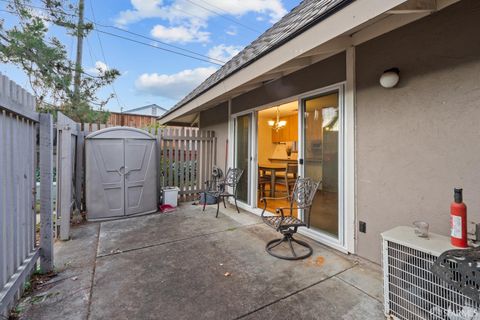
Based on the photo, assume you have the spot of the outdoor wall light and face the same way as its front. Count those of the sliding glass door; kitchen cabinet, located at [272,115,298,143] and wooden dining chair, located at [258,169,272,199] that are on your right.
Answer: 3

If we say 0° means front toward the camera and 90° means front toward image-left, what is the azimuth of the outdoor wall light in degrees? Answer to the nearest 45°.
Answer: approximately 45°

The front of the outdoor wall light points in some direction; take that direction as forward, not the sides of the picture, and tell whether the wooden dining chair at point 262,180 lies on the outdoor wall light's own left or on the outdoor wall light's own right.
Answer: on the outdoor wall light's own right

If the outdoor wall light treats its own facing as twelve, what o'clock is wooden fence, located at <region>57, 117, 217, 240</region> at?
The wooden fence is roughly at 2 o'clock from the outdoor wall light.

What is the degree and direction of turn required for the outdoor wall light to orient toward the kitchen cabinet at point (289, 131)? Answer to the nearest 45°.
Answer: approximately 90° to its right

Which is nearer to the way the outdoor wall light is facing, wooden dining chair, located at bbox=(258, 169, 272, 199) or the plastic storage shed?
the plastic storage shed

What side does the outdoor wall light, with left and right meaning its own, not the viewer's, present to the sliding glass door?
right

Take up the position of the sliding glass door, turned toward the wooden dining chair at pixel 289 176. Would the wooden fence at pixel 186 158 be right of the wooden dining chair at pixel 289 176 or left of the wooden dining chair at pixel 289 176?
left

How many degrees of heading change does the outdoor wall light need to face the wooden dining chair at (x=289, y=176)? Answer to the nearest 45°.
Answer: approximately 90° to its right
